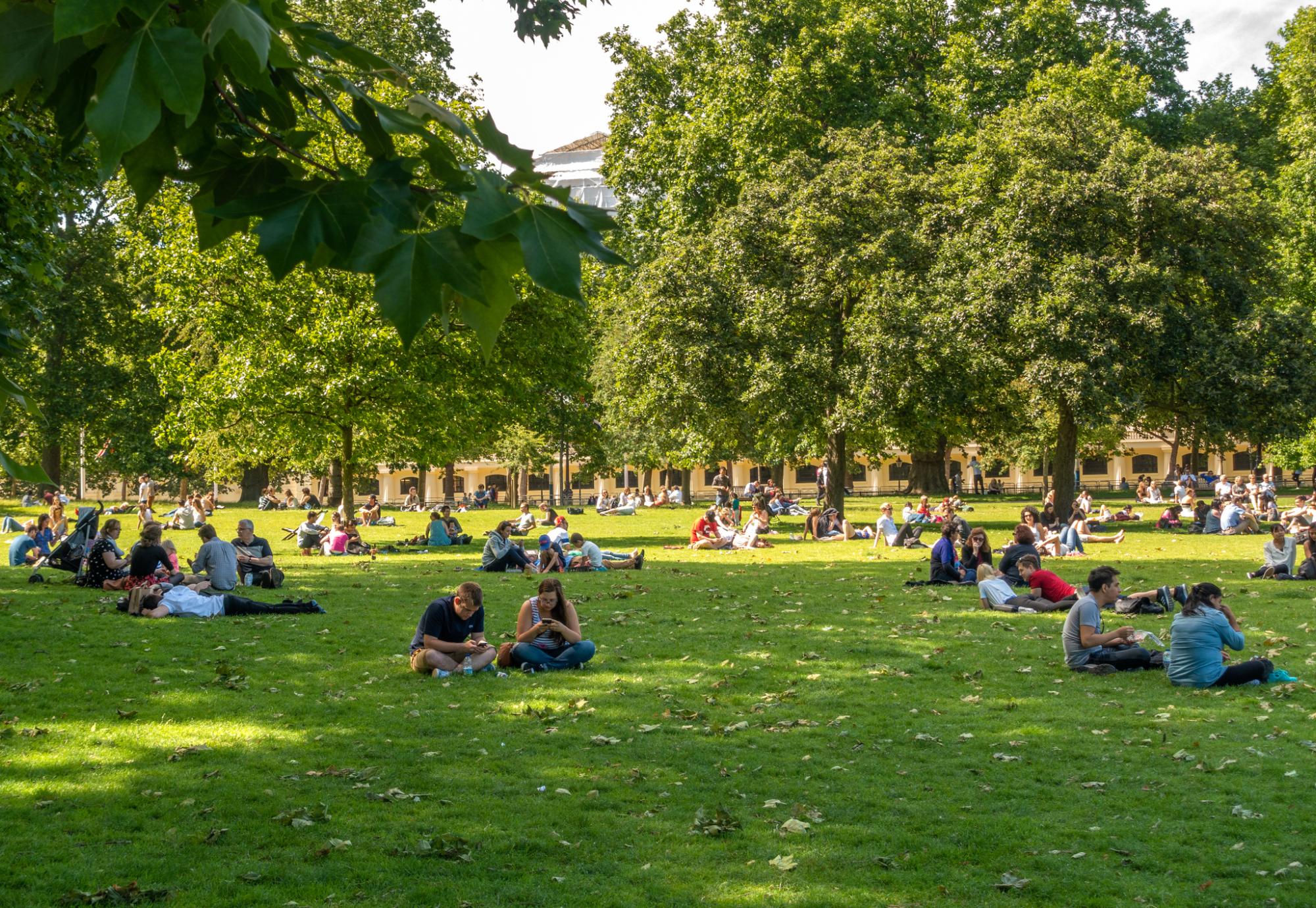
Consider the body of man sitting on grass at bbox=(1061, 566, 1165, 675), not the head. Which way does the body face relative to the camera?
to the viewer's right

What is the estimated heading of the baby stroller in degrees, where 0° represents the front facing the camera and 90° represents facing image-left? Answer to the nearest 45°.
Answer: approximately 90°

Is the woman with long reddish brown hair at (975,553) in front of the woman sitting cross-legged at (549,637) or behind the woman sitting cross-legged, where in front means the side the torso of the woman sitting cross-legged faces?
behind

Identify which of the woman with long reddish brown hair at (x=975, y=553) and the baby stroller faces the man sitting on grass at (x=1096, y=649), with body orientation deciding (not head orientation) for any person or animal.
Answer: the woman with long reddish brown hair

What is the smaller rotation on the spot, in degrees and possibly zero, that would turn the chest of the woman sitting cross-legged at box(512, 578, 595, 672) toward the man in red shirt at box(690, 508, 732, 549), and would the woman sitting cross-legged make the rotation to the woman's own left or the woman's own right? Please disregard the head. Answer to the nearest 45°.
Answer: approximately 180°

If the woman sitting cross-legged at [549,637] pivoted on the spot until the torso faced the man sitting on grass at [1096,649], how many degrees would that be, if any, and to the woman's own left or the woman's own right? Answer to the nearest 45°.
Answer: approximately 90° to the woman's own left

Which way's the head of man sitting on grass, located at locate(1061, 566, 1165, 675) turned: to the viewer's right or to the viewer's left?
to the viewer's right

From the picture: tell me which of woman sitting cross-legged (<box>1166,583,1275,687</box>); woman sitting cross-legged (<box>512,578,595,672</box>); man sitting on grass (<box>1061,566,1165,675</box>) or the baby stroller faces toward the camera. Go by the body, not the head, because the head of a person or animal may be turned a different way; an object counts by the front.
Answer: woman sitting cross-legged (<box>512,578,595,672</box>)

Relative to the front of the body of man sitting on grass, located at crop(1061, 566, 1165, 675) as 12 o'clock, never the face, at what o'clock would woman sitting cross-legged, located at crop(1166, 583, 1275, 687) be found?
The woman sitting cross-legged is roughly at 1 o'clock from the man sitting on grass.
